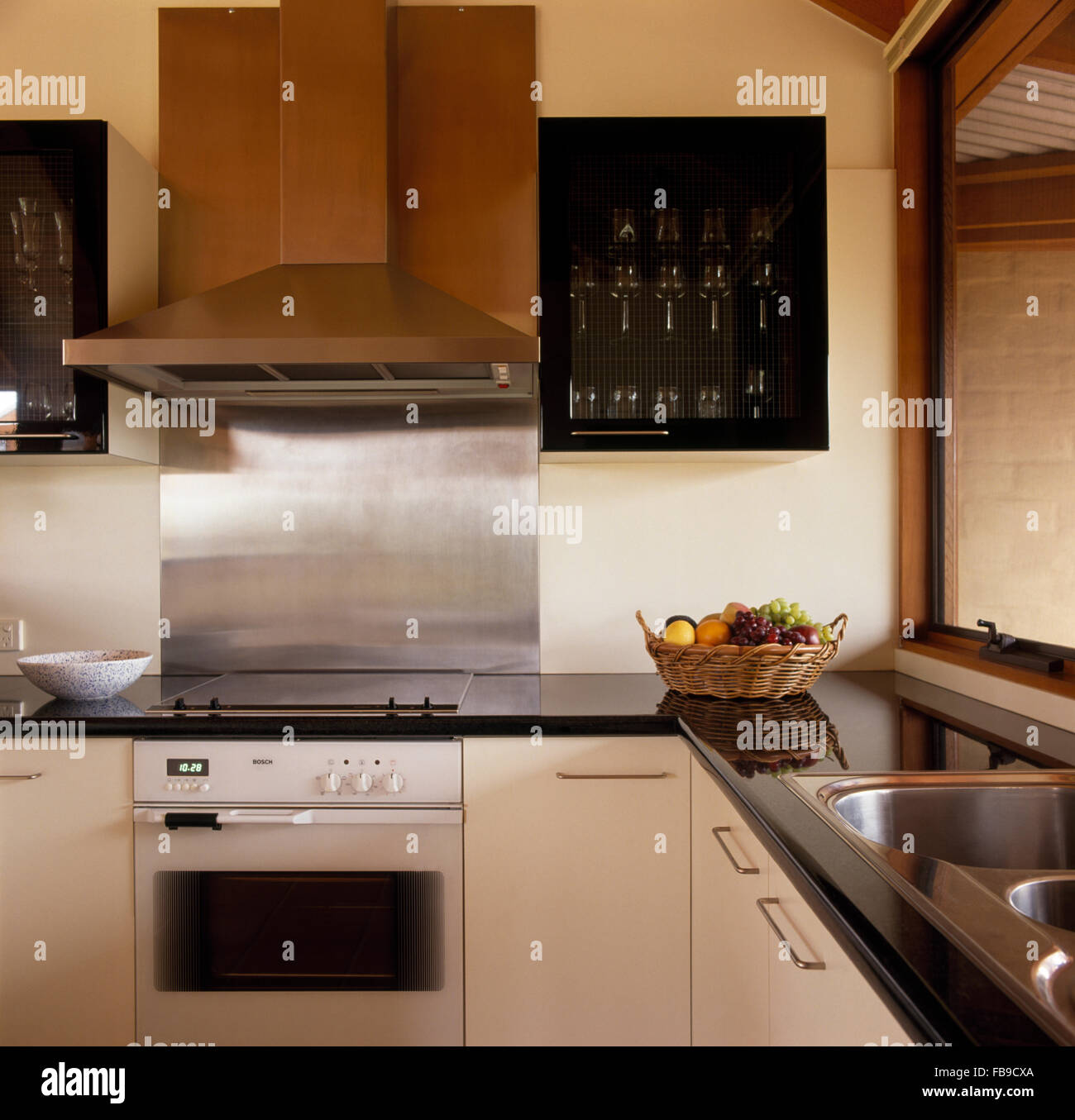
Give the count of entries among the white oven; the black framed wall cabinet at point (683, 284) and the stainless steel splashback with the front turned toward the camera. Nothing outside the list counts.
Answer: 3

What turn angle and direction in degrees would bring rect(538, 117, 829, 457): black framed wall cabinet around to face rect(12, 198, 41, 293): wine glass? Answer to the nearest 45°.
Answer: approximately 90° to its right

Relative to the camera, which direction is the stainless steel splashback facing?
toward the camera

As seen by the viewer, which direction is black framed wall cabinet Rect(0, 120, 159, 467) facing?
toward the camera

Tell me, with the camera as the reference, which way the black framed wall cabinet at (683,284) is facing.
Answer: facing the viewer
